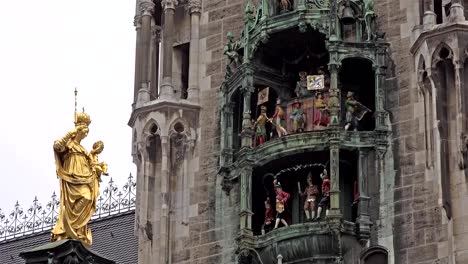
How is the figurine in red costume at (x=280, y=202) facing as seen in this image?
toward the camera

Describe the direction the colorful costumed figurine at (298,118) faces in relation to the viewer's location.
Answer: facing the viewer

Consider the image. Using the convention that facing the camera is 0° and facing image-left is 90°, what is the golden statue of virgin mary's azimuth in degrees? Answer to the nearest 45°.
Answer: approximately 315°

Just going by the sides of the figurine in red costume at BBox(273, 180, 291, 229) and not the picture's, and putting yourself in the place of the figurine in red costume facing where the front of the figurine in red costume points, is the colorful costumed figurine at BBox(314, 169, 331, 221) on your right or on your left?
on your left

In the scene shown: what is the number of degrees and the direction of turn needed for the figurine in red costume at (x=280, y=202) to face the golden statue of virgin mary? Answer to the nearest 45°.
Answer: approximately 90° to its right

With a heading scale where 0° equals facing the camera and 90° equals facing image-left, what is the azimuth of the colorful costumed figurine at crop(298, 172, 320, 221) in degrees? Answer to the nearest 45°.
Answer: approximately 45°

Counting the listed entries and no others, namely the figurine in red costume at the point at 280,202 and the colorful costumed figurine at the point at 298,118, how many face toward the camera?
2

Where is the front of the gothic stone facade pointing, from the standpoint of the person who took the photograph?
facing the viewer and to the left of the viewer

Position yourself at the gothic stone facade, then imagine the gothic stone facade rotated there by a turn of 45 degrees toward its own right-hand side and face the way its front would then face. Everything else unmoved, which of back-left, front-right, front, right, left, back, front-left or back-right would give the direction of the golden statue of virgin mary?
front
